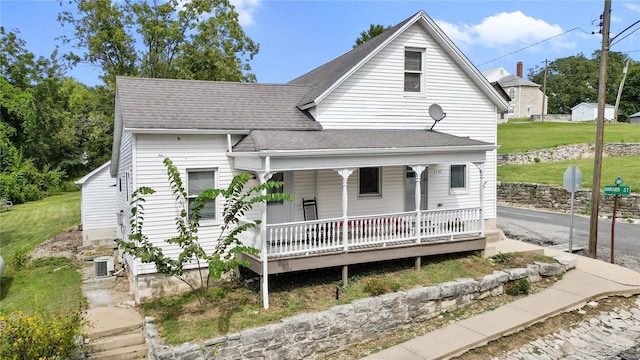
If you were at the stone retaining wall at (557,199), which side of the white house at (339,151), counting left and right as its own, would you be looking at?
left

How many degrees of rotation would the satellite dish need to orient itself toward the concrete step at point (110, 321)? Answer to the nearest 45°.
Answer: approximately 90° to its right

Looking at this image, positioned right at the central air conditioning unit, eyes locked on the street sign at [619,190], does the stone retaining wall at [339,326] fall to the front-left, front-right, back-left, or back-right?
front-right

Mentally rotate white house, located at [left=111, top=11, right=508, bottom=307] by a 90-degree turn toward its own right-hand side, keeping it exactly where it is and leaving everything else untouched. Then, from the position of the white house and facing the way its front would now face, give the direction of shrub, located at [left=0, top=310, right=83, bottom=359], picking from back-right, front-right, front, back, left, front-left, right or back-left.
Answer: front

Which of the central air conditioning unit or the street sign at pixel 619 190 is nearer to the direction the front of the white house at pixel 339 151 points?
the street sign

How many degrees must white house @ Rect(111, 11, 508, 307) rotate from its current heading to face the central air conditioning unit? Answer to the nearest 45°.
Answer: approximately 135° to its right

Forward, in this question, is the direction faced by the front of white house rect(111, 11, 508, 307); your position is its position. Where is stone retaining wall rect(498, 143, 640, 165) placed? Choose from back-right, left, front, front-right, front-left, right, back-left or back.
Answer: left

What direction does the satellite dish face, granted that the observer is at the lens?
facing the viewer and to the right of the viewer

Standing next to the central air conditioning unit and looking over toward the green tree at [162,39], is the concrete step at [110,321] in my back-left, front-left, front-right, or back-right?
back-right

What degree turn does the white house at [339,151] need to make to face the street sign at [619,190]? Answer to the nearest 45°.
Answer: approximately 45° to its left

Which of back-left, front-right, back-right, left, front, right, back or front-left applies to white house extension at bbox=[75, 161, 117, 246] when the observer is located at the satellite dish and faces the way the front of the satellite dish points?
back-right

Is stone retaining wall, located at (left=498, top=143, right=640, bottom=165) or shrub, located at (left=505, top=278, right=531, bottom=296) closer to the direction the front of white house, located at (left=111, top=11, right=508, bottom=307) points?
the shrub

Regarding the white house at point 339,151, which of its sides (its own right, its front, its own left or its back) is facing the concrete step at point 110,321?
right
